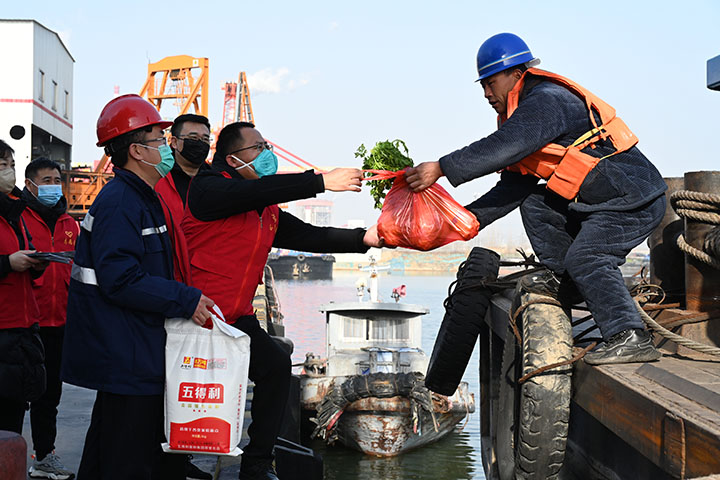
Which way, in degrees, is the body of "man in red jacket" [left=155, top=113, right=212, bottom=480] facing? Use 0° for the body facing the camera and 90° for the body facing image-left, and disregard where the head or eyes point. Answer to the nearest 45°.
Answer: approximately 315°

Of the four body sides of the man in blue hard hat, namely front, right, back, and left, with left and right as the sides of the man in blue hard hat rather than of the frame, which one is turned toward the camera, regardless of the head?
left

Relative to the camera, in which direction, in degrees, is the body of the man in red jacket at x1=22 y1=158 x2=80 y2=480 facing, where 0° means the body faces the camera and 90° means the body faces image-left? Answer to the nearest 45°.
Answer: approximately 315°

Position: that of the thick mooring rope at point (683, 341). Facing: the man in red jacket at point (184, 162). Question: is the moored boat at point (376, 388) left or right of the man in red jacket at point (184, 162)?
right

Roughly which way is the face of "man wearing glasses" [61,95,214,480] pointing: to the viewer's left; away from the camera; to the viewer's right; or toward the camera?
to the viewer's right

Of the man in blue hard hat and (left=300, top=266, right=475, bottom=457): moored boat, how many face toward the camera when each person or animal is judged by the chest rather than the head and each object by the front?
1

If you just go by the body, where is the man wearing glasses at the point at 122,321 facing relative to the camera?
to the viewer's right

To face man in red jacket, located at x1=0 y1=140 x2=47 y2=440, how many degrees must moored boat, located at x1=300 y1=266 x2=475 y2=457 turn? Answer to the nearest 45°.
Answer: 0° — it already faces them

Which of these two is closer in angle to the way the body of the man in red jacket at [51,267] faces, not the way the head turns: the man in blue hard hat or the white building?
the man in blue hard hat

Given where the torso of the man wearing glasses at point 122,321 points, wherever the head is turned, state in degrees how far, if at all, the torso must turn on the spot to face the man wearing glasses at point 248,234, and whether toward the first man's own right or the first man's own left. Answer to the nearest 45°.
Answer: approximately 45° to the first man's own left
